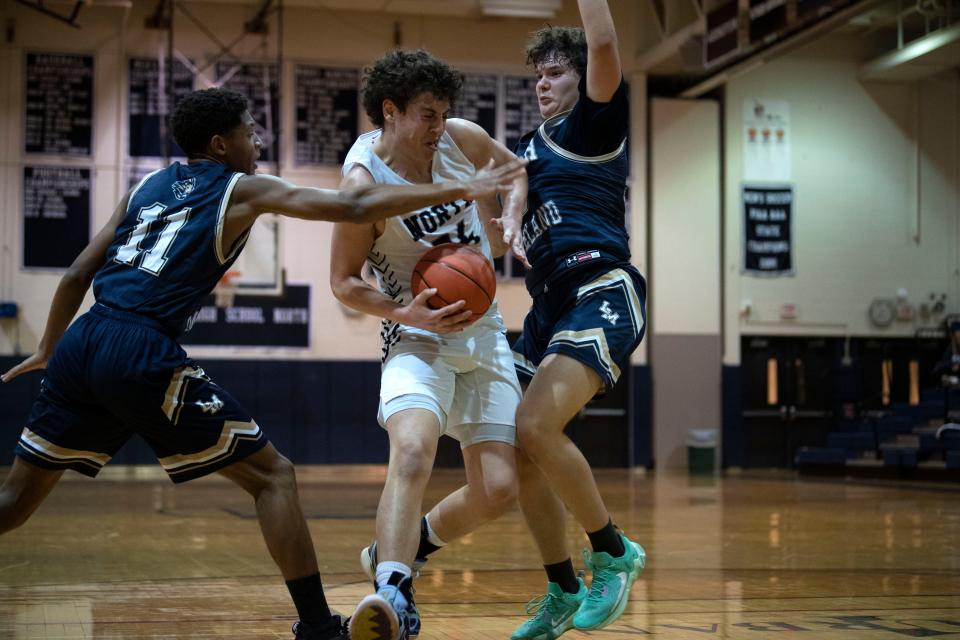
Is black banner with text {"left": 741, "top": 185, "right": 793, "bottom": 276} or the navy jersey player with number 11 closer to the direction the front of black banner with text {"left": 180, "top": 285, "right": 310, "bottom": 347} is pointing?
the navy jersey player with number 11

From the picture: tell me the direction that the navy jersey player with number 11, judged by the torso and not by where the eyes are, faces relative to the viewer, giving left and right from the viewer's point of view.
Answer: facing away from the viewer and to the right of the viewer

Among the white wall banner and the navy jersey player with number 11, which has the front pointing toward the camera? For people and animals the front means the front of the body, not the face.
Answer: the white wall banner

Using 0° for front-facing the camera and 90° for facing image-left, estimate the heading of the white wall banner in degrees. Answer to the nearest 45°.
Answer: approximately 0°

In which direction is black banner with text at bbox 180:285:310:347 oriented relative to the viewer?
toward the camera

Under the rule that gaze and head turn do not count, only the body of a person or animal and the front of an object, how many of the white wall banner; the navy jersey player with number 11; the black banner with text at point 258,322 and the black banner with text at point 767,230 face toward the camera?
3

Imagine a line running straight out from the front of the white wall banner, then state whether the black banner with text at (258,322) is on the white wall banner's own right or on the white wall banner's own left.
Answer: on the white wall banner's own right

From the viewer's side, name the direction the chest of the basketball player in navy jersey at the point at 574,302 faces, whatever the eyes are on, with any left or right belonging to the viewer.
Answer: facing the viewer and to the left of the viewer

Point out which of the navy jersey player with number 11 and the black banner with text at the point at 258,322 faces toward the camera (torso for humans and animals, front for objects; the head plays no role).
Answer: the black banner with text

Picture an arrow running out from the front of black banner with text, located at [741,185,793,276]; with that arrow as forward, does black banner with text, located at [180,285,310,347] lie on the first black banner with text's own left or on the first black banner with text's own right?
on the first black banner with text's own right

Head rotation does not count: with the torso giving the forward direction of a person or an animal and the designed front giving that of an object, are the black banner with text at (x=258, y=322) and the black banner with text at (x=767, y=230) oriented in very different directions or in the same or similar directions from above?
same or similar directions

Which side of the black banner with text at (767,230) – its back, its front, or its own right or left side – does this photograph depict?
front

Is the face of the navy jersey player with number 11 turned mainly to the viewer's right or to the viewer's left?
to the viewer's right

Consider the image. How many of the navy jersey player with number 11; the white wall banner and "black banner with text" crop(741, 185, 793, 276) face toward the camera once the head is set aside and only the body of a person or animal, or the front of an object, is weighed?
2

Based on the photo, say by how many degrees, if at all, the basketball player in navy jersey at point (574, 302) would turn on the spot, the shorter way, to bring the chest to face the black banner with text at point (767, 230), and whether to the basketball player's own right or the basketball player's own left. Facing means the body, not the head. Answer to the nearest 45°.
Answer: approximately 135° to the basketball player's own right

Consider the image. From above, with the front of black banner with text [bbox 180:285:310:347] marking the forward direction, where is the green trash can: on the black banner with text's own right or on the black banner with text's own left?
on the black banner with text's own left

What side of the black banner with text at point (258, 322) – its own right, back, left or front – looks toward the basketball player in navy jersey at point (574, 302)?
front

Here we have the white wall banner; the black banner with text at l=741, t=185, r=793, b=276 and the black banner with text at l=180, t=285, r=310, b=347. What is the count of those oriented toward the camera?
3
